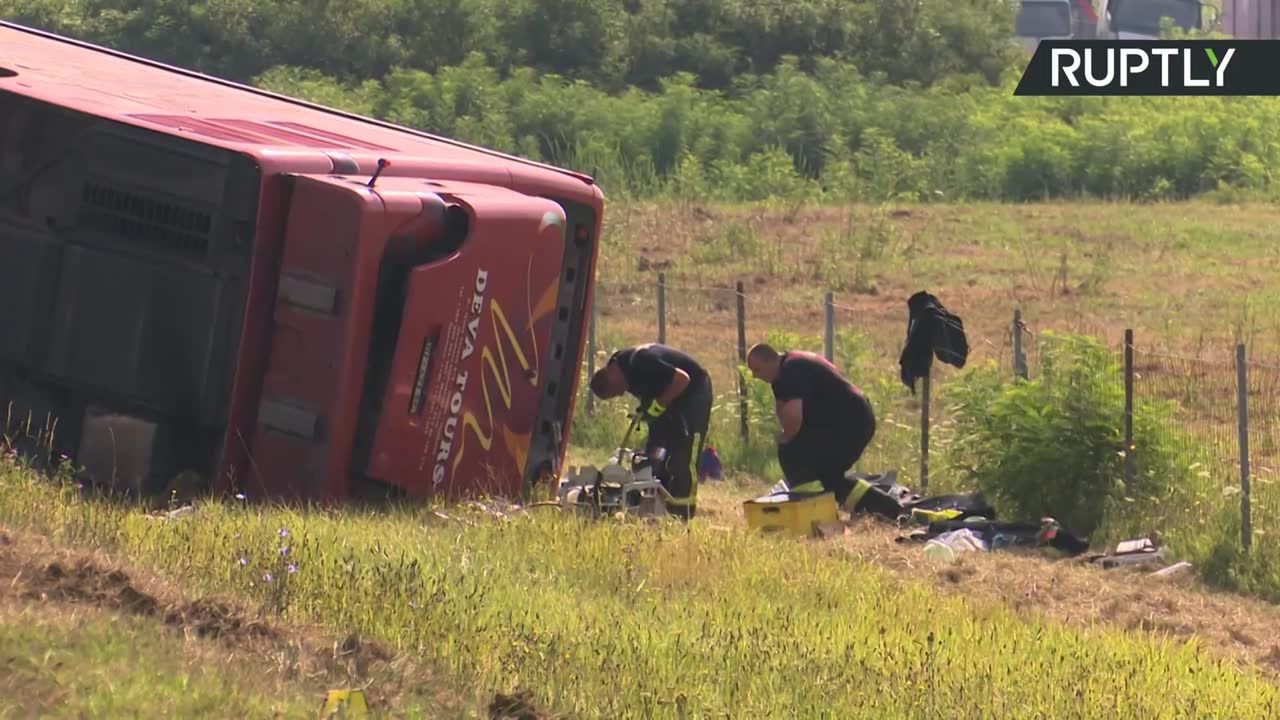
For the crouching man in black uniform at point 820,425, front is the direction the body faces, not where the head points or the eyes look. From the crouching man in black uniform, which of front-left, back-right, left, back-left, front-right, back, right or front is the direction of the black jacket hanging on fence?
back-right

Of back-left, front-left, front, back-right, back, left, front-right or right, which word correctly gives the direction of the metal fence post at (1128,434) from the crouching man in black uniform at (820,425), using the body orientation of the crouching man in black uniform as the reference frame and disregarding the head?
back

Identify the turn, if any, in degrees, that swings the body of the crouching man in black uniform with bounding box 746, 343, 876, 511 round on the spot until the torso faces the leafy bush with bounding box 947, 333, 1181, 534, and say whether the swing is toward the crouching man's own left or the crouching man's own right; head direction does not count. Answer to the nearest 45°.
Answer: approximately 180°

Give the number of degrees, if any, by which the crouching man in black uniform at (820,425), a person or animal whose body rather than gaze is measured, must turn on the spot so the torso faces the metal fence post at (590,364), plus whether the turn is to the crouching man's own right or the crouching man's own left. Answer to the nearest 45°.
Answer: approximately 45° to the crouching man's own right

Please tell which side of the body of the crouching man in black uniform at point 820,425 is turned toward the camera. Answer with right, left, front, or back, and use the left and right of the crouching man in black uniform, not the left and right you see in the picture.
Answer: left

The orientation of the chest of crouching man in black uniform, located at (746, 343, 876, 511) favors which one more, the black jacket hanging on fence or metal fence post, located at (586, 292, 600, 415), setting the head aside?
the metal fence post

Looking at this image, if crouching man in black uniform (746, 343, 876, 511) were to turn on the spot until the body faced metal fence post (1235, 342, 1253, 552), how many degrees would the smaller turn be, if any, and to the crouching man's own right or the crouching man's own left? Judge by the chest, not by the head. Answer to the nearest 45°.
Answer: approximately 180°

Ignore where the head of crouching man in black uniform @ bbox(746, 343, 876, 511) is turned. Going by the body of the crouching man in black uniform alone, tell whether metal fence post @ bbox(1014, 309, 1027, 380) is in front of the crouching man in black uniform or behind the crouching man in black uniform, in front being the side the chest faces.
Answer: behind

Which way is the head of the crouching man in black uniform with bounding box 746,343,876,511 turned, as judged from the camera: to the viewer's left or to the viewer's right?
to the viewer's left
